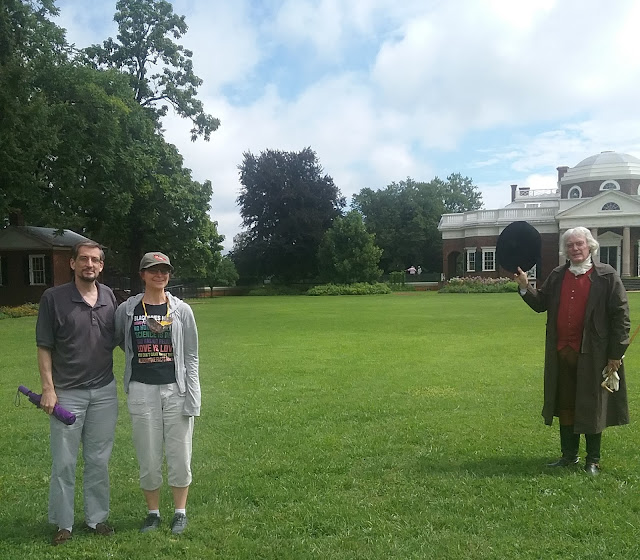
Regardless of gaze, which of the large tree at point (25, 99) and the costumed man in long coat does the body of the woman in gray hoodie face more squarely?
the costumed man in long coat

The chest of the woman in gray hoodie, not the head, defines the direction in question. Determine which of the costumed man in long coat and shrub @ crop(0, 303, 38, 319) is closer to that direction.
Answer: the costumed man in long coat

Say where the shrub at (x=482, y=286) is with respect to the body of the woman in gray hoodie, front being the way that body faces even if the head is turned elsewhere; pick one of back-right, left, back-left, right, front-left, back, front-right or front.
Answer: back-left

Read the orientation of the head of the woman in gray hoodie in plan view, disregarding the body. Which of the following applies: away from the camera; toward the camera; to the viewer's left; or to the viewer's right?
toward the camera

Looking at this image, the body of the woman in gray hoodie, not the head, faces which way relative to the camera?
toward the camera

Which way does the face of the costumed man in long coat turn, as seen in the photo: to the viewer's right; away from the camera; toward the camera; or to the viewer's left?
toward the camera

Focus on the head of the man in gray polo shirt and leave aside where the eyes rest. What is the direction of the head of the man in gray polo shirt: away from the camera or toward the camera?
toward the camera

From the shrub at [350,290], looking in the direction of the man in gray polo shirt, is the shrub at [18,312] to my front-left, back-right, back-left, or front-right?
front-right

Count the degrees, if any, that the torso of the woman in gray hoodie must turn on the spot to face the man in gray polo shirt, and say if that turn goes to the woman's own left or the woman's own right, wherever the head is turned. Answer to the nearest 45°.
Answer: approximately 90° to the woman's own right

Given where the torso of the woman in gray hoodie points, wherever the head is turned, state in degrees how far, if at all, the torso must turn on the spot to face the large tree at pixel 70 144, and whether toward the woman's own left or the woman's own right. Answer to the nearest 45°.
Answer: approximately 180°
